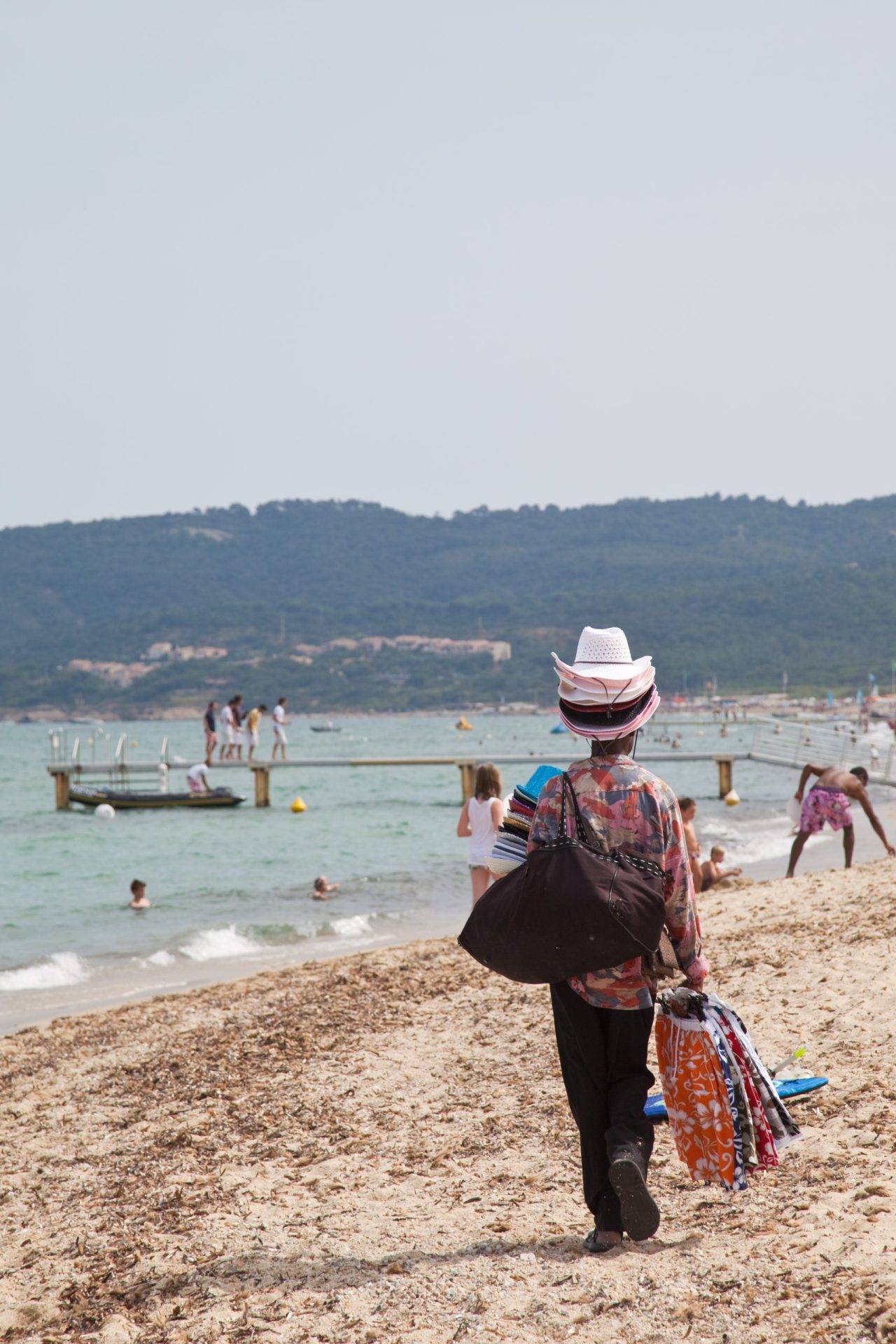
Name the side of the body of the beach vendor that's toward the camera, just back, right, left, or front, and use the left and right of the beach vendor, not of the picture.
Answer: back

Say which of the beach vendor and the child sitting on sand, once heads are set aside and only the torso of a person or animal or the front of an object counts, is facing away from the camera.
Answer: the beach vendor

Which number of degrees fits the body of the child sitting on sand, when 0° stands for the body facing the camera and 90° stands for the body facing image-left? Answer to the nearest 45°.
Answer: approximately 270°

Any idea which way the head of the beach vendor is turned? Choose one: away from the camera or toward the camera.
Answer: away from the camera

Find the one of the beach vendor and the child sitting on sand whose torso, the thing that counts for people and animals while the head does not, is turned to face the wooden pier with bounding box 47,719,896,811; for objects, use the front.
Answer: the beach vendor

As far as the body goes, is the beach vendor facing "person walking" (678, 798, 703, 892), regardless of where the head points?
yes

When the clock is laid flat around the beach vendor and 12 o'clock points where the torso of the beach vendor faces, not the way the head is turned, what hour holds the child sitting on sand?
The child sitting on sand is roughly at 12 o'clock from the beach vendor.

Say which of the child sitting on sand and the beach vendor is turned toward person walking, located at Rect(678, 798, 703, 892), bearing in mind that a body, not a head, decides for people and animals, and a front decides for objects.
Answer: the beach vendor
